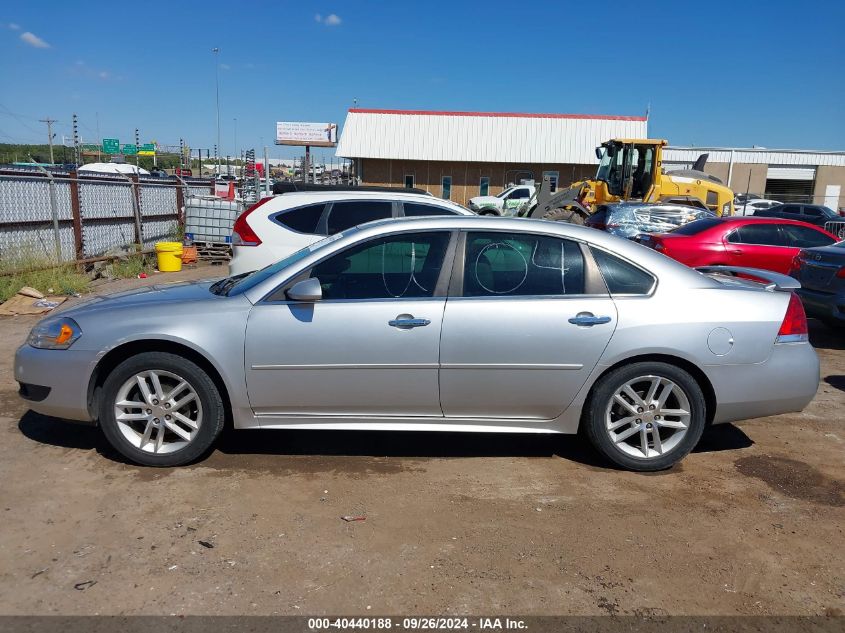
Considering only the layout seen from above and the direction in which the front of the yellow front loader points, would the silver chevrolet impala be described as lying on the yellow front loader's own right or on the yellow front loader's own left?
on the yellow front loader's own left

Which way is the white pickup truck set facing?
to the viewer's left

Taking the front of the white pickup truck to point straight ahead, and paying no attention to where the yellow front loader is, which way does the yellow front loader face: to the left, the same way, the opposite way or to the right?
the same way

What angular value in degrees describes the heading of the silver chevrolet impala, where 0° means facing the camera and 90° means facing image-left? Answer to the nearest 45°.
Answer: approximately 90°

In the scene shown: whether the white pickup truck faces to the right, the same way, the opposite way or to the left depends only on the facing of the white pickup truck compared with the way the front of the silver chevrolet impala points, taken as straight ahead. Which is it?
the same way

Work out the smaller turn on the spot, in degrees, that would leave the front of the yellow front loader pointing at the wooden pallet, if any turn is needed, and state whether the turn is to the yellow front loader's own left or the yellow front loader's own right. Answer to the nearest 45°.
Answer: approximately 45° to the yellow front loader's own left

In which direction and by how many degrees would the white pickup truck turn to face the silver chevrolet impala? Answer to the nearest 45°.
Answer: approximately 90° to its left

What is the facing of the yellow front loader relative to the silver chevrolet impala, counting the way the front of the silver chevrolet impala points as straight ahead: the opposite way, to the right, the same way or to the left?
the same way

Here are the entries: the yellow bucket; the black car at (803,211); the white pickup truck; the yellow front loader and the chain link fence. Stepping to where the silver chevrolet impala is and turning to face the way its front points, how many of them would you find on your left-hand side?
0

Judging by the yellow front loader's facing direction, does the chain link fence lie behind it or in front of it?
in front

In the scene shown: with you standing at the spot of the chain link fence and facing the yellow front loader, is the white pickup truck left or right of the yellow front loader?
left

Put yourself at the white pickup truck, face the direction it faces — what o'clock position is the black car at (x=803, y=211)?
The black car is roughly at 6 o'clock from the white pickup truck.

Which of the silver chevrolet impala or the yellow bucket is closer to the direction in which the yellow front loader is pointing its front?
the yellow bucket

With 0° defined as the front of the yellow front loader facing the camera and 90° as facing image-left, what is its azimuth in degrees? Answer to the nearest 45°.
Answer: approximately 90°

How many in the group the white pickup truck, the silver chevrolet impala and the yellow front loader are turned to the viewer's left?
3

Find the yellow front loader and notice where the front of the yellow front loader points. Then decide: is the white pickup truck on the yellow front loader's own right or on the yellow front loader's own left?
on the yellow front loader's own right
